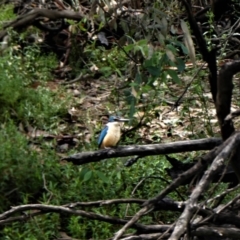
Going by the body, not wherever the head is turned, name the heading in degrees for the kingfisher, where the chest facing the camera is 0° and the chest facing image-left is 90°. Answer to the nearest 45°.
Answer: approximately 315°
